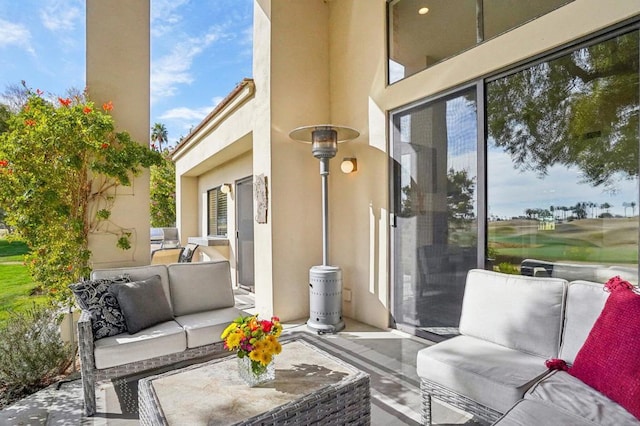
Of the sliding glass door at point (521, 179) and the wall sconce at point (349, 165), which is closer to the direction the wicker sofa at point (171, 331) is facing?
the sliding glass door

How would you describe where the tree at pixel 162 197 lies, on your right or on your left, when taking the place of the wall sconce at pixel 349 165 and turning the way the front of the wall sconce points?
on your right

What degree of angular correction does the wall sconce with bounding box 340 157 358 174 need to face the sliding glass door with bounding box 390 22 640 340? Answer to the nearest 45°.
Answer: approximately 90° to its left

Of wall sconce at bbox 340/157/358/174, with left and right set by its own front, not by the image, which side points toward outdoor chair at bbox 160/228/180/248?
right

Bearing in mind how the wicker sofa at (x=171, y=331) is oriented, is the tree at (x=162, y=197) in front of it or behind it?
behind
